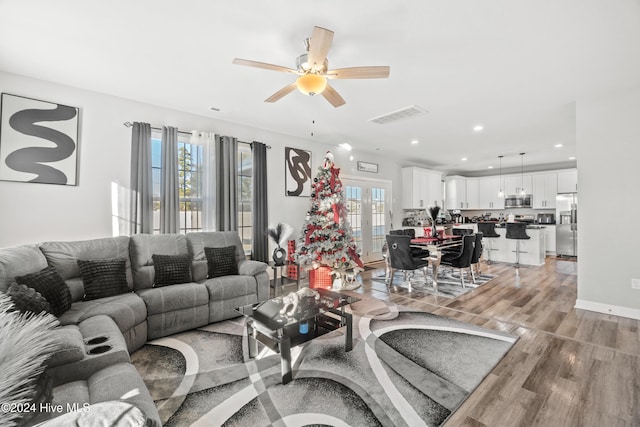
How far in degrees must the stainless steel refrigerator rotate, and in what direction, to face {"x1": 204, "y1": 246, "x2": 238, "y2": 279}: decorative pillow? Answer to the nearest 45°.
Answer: approximately 45° to its right

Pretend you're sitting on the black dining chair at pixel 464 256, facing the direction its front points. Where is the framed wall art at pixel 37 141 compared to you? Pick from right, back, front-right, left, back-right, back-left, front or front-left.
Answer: left

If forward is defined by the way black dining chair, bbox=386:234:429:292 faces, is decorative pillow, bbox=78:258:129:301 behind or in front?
behind

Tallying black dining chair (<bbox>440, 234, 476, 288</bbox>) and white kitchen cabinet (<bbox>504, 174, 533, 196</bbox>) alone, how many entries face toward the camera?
1

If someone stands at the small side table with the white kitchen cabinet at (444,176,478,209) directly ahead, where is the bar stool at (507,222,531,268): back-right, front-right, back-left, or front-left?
front-right

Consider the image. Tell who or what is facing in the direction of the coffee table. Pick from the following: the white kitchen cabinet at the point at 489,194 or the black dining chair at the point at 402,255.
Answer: the white kitchen cabinet

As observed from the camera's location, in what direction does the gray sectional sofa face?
facing the viewer and to the right of the viewer

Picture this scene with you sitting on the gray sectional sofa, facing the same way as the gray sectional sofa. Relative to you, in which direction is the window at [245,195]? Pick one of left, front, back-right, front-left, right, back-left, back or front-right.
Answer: left

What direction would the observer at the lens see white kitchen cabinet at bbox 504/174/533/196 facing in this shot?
facing the viewer

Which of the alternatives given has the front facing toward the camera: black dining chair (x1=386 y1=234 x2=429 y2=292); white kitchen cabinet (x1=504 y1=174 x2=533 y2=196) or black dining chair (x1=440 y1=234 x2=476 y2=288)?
the white kitchen cabinet

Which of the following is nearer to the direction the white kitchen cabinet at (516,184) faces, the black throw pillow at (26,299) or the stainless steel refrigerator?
the black throw pillow

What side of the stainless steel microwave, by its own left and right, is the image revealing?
front

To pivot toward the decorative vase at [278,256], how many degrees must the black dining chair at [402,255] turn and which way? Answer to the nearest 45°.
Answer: approximately 135° to its left

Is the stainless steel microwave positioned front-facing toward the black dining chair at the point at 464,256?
yes

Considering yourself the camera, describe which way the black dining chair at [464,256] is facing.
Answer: facing away from the viewer and to the left of the viewer

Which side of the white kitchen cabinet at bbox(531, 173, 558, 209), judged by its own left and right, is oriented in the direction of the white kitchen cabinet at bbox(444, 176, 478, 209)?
right

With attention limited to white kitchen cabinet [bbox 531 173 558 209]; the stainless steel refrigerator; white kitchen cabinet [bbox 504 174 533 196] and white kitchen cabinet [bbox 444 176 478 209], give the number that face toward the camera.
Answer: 4

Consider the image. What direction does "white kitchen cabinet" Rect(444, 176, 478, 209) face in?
toward the camera
